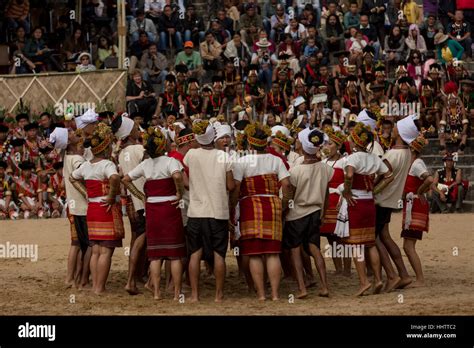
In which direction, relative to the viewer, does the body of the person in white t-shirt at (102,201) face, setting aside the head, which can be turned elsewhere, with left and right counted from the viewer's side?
facing away from the viewer and to the right of the viewer

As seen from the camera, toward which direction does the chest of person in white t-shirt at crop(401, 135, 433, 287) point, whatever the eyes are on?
to the viewer's left

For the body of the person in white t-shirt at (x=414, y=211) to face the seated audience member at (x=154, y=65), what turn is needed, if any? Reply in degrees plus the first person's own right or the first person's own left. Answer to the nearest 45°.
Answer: approximately 45° to the first person's own right

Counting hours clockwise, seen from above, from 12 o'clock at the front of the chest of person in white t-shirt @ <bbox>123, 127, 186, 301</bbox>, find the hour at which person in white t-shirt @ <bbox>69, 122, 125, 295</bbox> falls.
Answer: person in white t-shirt @ <bbox>69, 122, 125, 295</bbox> is roughly at 10 o'clock from person in white t-shirt @ <bbox>123, 127, 186, 301</bbox>.

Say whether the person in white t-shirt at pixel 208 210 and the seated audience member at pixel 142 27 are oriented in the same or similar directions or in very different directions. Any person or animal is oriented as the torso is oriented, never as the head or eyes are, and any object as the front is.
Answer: very different directions

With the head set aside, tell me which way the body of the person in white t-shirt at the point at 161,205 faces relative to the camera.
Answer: away from the camera

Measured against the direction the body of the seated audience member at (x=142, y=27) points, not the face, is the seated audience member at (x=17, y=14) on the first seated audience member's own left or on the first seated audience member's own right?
on the first seated audience member's own right

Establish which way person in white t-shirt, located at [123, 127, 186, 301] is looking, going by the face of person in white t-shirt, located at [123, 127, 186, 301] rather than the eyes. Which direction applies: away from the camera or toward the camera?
away from the camera

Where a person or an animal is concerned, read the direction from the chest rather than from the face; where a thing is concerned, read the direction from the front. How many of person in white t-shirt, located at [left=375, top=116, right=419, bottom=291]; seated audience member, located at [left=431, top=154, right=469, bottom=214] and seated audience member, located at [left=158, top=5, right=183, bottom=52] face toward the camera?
2

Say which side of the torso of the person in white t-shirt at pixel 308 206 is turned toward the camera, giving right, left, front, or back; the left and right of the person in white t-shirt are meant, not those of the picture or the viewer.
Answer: back

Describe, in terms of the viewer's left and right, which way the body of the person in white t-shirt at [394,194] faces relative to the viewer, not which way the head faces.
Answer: facing away from the viewer and to the left of the viewer

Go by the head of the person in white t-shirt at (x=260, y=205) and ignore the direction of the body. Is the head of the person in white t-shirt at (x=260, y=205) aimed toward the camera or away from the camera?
away from the camera

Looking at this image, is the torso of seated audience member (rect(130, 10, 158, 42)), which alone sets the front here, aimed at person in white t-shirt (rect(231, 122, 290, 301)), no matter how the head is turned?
yes

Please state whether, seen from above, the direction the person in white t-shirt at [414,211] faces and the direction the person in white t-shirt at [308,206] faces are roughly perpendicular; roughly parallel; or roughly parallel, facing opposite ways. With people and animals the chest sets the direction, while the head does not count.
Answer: roughly perpendicular

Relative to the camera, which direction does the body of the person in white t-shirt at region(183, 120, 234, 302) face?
away from the camera
